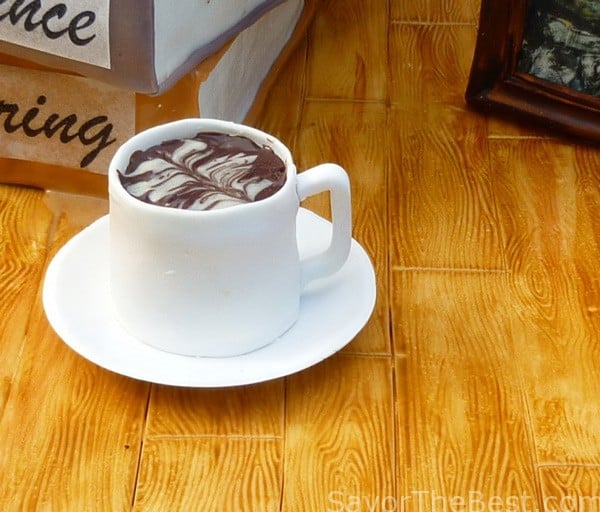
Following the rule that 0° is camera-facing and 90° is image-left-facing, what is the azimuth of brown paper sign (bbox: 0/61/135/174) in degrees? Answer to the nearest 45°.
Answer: approximately 0°
